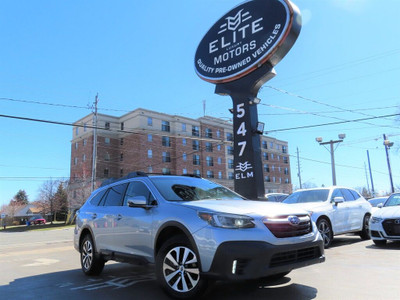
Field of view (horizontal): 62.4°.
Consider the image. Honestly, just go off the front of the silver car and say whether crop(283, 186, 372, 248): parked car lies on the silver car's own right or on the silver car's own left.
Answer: on the silver car's own left

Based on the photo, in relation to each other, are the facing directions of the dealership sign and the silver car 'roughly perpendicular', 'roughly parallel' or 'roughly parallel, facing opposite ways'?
roughly perpendicular

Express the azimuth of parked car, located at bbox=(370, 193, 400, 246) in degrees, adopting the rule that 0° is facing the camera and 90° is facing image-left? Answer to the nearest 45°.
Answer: approximately 45°

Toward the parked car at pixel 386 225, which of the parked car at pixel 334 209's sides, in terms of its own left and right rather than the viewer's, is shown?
left

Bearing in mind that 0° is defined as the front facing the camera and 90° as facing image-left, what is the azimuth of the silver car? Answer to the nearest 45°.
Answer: approximately 315°

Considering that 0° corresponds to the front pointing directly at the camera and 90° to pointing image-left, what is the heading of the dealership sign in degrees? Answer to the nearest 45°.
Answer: approximately 45°

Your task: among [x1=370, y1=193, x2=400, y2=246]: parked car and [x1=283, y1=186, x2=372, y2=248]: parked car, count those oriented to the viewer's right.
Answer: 0

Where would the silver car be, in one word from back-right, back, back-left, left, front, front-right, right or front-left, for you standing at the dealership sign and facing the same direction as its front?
front-left

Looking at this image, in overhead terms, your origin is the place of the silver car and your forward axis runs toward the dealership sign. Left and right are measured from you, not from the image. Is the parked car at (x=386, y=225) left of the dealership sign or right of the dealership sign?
right
